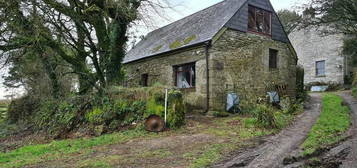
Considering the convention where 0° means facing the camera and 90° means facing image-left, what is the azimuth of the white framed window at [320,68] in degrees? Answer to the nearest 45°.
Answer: approximately 0°

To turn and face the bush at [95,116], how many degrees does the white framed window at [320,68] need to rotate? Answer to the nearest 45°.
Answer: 0° — it already faces it

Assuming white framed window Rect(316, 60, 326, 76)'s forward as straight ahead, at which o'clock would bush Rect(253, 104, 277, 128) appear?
The bush is roughly at 12 o'clock from the white framed window.

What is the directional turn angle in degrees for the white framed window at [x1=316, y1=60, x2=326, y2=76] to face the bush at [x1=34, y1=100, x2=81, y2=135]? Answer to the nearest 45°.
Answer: approximately 45° to its right

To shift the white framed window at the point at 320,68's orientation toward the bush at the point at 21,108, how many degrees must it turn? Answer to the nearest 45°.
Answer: approximately 45° to its right
